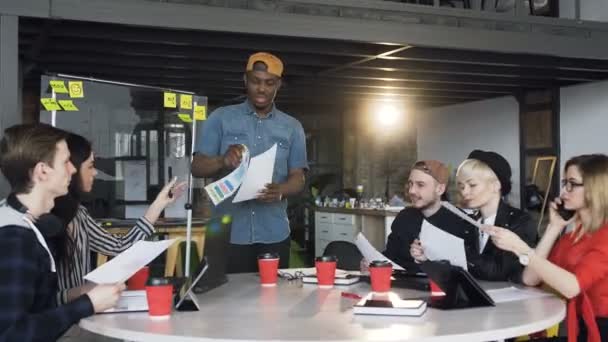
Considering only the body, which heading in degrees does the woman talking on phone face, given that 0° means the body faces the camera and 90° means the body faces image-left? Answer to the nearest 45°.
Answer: approximately 90°

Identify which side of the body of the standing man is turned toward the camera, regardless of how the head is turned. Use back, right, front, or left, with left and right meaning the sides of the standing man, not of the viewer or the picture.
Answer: front

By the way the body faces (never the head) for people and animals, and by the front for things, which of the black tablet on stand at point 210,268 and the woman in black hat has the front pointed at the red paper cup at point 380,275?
the woman in black hat

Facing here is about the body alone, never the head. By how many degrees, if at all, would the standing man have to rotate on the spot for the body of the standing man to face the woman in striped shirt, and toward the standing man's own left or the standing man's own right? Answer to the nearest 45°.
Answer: approximately 45° to the standing man's own right

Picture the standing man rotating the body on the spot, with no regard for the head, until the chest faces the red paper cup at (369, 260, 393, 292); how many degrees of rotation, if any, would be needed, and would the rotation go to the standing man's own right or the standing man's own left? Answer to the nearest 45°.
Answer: approximately 45° to the standing man's own left

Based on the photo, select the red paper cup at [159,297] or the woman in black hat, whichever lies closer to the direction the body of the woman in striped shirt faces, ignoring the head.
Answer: the woman in black hat

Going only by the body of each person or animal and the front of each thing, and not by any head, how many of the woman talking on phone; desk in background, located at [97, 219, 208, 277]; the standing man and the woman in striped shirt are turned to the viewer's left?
1

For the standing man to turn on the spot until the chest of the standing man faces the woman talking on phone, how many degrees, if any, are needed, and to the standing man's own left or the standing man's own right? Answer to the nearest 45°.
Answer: approximately 45° to the standing man's own left

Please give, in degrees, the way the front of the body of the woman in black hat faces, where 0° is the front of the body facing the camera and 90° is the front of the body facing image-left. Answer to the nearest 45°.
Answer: approximately 45°

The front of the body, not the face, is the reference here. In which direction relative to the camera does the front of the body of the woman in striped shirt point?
to the viewer's right

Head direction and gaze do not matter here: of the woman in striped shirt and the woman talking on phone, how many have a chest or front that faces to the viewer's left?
1
